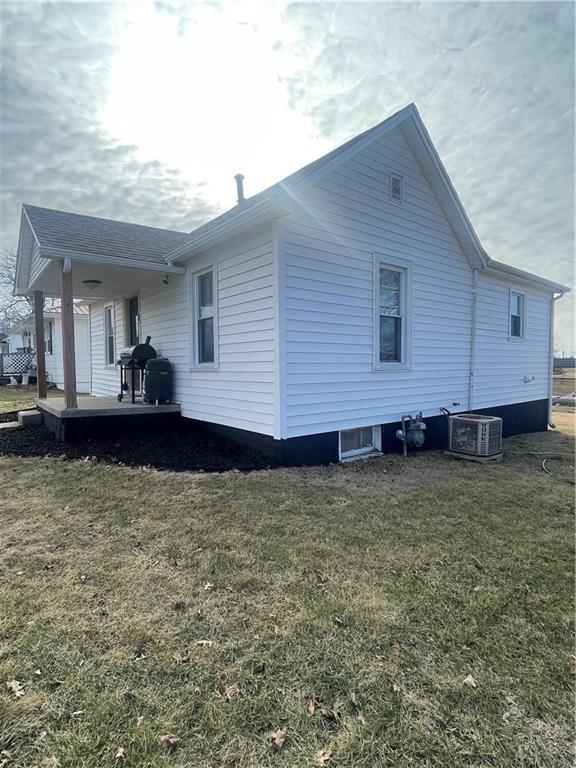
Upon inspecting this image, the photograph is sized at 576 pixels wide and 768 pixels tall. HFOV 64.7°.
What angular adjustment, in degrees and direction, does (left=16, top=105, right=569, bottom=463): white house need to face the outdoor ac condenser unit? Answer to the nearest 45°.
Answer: approximately 135° to its left

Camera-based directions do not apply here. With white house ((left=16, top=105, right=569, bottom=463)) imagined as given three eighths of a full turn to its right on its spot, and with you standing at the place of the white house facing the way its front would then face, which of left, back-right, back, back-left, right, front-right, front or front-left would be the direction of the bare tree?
front-left

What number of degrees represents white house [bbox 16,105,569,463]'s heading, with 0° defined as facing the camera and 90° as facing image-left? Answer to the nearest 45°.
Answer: approximately 45°

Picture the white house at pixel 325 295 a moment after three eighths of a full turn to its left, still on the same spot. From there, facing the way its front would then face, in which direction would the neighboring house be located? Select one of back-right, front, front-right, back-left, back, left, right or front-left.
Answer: back-left
